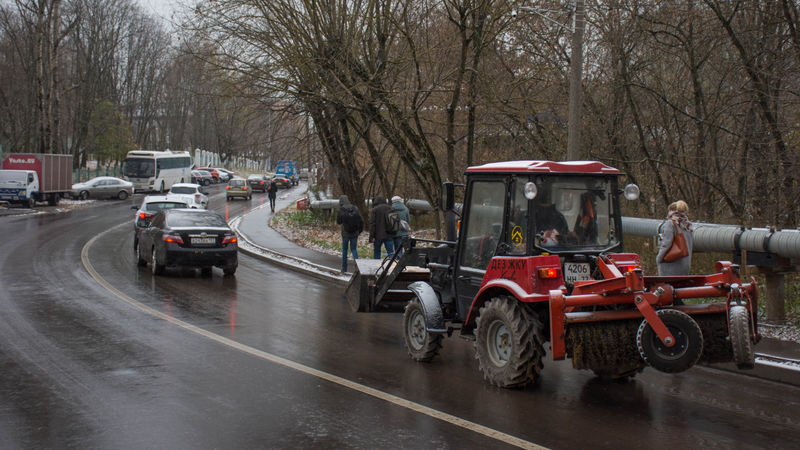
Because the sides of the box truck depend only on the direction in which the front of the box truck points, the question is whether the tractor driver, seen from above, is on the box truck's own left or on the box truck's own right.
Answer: on the box truck's own left

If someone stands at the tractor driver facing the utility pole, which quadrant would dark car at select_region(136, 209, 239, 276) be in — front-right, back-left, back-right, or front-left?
front-left

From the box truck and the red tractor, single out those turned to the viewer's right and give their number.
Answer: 0

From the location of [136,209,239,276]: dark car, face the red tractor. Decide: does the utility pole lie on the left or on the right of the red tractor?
left

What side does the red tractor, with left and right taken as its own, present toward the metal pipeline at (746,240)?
right

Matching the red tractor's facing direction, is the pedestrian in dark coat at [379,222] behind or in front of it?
in front

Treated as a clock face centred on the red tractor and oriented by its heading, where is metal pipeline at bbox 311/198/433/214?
The metal pipeline is roughly at 1 o'clock from the red tractor.

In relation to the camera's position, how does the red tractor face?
facing away from the viewer and to the left of the viewer

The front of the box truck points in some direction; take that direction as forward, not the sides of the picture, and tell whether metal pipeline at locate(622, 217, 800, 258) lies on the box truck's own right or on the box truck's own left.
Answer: on the box truck's own left

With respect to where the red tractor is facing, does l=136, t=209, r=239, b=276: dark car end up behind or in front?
in front

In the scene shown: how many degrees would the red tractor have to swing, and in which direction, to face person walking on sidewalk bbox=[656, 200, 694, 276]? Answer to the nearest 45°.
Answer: approximately 90° to its right

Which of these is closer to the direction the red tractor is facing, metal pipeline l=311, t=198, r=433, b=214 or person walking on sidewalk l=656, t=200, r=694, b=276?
the metal pipeline

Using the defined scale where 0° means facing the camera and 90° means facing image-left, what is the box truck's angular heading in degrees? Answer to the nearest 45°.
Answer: approximately 45°

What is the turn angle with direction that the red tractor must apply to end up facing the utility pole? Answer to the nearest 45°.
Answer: approximately 45° to its right
